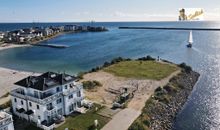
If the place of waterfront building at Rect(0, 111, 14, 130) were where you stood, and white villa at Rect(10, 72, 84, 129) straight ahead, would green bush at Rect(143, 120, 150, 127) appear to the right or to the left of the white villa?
right
